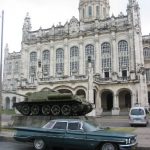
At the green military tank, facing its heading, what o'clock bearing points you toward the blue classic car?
The blue classic car is roughly at 9 o'clock from the green military tank.

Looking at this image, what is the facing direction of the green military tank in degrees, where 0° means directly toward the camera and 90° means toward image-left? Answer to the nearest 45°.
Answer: approximately 90°
